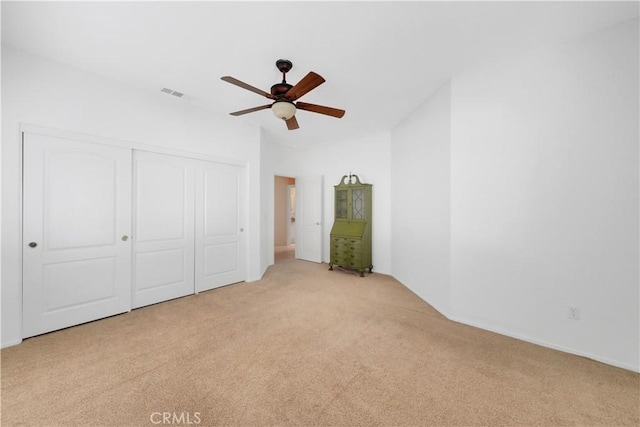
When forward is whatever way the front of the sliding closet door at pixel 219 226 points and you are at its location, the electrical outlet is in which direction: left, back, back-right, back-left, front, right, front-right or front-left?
front

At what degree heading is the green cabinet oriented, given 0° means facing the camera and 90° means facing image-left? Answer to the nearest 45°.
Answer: approximately 45°

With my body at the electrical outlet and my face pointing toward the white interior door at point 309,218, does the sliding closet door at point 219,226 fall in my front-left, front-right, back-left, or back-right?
front-left

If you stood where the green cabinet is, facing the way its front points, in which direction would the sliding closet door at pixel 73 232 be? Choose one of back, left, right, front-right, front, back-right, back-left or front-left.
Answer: front

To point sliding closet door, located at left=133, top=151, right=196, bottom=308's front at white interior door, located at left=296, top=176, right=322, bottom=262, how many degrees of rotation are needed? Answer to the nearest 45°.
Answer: approximately 45° to its left

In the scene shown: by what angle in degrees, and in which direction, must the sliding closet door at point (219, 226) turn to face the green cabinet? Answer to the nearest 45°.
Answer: approximately 45° to its left

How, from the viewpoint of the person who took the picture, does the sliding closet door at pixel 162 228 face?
facing the viewer and to the right of the viewer

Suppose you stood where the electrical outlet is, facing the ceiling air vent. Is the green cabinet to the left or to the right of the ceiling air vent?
right

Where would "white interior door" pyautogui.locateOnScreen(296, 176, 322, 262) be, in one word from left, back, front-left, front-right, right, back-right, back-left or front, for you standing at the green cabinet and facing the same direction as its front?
right

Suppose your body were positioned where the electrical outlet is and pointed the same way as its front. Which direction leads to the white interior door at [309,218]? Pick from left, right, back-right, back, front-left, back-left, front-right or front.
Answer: right

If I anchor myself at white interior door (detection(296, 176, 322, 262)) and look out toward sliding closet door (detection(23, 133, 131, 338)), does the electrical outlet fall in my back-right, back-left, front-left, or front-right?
front-left
